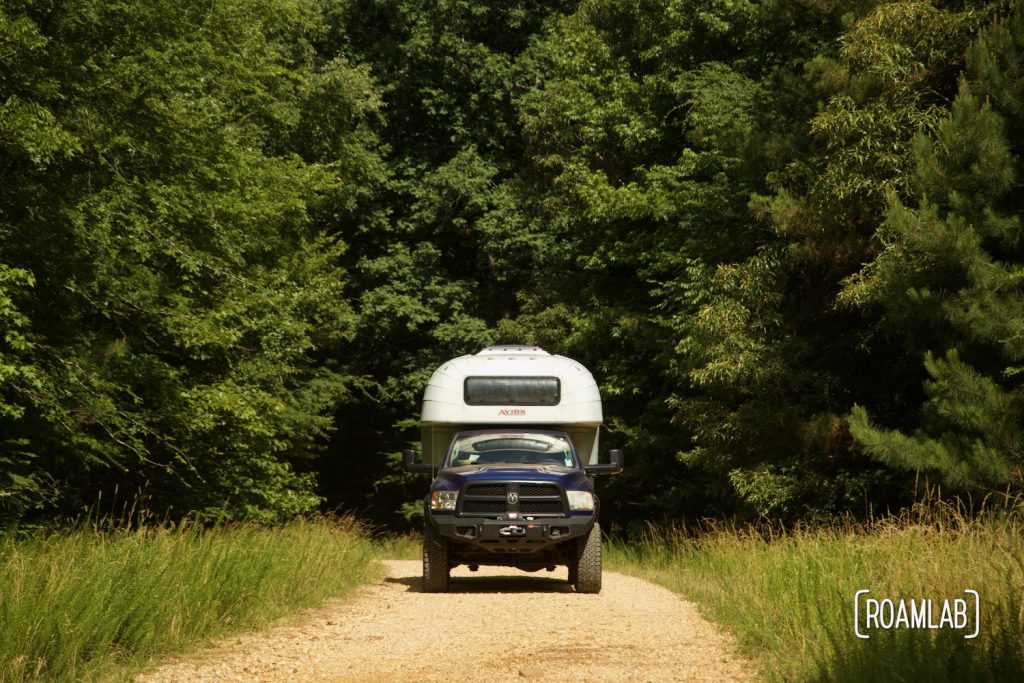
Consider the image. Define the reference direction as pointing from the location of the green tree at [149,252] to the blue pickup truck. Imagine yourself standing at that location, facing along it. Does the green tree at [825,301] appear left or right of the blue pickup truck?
left

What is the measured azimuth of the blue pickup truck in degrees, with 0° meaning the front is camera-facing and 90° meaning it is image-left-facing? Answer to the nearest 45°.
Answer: approximately 0°

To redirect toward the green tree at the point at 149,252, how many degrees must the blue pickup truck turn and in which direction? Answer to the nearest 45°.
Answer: approximately 135° to its right

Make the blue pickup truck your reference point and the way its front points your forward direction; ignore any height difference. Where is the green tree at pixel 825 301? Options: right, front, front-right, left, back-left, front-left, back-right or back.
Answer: back-left

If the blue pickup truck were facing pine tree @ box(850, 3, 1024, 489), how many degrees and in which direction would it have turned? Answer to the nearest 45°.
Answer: approximately 90° to its left
